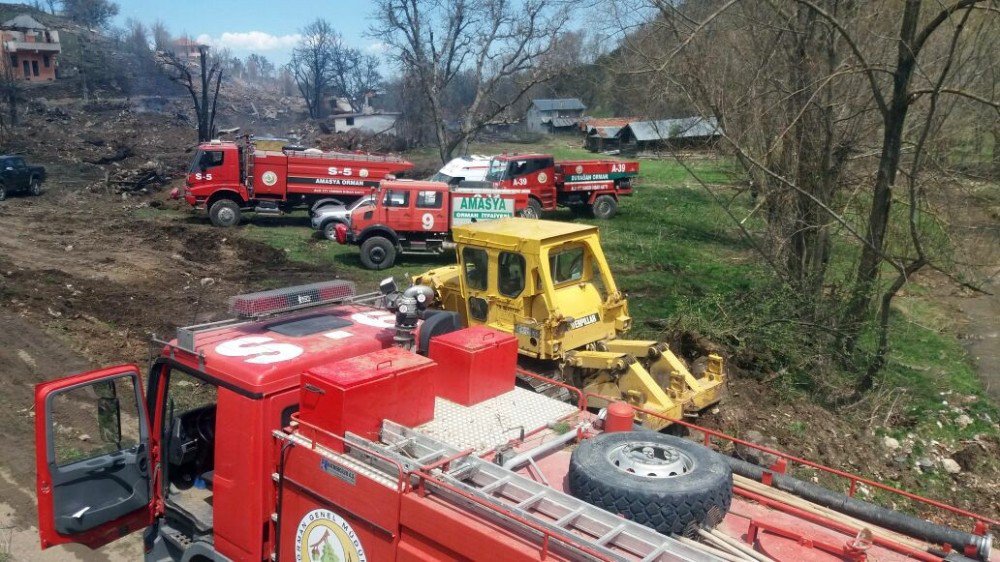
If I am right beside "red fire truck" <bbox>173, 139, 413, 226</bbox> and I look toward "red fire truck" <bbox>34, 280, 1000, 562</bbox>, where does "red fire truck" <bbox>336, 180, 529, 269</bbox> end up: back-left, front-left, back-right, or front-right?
front-left

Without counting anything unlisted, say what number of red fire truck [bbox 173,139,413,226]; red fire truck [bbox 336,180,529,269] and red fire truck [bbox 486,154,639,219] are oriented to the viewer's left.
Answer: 3

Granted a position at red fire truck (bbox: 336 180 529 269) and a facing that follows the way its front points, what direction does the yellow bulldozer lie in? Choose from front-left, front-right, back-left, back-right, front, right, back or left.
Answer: left

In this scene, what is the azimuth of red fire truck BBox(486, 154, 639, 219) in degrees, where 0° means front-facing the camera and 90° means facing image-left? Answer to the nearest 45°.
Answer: approximately 90°

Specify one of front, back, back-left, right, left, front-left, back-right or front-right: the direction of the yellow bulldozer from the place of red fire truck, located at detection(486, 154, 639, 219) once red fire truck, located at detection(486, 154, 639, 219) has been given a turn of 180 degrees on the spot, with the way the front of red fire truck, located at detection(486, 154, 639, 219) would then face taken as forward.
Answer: right

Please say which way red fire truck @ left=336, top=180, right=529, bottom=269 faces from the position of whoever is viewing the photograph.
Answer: facing to the left of the viewer

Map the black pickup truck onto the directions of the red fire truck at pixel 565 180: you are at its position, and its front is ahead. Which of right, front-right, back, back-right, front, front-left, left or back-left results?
front

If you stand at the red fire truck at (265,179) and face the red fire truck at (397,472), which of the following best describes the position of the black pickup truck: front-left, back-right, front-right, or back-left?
back-right

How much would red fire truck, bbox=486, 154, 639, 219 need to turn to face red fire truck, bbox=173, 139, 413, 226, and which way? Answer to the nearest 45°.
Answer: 0° — it already faces it

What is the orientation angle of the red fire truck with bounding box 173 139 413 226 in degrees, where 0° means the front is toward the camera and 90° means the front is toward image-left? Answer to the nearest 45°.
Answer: approximately 90°

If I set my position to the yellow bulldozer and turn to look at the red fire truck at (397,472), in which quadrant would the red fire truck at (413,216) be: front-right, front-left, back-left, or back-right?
back-right

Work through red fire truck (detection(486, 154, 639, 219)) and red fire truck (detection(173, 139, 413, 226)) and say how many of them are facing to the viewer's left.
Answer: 2

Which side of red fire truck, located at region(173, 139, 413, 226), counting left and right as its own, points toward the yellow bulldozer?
left

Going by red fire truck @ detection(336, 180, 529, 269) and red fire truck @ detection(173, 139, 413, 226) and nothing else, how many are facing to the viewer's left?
2

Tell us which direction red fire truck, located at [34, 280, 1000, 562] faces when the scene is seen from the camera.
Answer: facing away from the viewer and to the left of the viewer
